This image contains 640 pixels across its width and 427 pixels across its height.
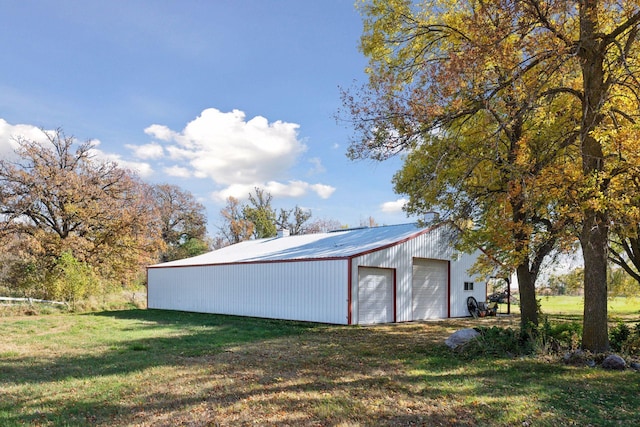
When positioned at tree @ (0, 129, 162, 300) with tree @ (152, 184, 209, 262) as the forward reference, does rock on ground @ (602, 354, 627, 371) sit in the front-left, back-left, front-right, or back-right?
back-right

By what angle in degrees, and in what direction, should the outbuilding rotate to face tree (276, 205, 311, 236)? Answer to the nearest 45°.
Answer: approximately 135° to its left

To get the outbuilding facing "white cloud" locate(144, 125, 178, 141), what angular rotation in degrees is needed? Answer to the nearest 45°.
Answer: approximately 180°

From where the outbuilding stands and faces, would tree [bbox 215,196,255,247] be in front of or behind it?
behind

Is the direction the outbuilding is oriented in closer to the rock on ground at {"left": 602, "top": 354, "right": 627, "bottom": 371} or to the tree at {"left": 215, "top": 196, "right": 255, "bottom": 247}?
the rock on ground

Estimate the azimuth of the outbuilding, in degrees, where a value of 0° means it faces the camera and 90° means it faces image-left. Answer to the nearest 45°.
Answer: approximately 315°

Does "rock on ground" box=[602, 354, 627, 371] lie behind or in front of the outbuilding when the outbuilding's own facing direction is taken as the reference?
in front
